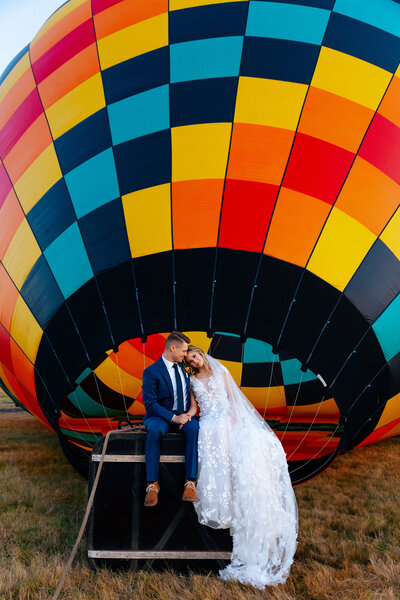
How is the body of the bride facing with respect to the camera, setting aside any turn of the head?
toward the camera

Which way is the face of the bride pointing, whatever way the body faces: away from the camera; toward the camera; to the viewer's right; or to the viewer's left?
toward the camera
